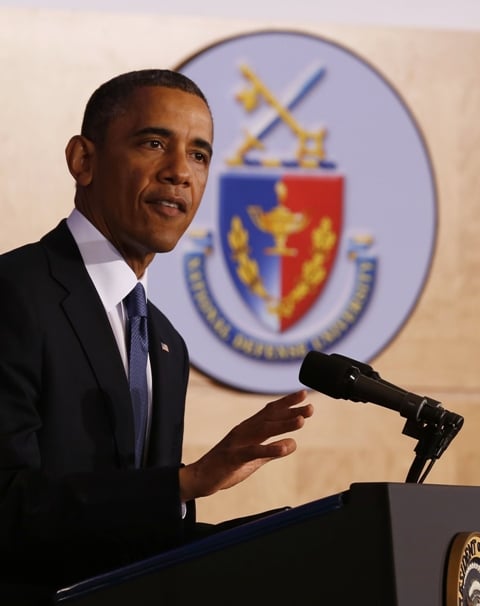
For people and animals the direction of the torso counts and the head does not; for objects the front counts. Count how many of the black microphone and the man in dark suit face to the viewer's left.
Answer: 1

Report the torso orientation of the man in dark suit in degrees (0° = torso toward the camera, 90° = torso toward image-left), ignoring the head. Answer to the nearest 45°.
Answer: approximately 315°

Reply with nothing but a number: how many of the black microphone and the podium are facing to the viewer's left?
1

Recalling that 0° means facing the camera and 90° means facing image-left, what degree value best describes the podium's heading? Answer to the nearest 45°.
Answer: approximately 315°

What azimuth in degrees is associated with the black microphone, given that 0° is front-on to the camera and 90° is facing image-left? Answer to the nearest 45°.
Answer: approximately 90°

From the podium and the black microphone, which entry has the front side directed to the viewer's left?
the black microphone

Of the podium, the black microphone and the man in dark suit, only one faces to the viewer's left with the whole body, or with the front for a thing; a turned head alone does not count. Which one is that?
the black microphone
